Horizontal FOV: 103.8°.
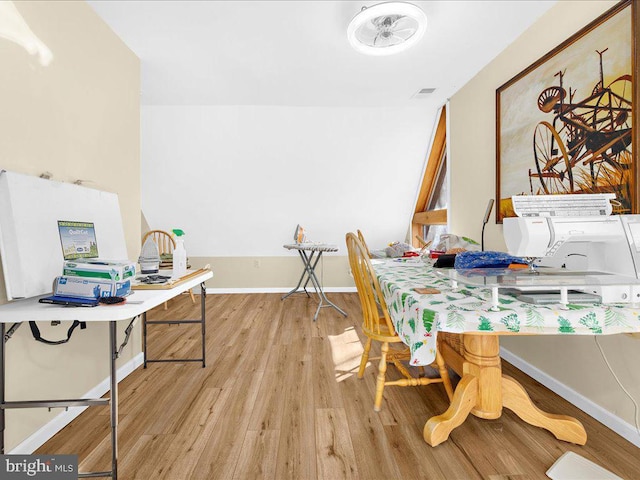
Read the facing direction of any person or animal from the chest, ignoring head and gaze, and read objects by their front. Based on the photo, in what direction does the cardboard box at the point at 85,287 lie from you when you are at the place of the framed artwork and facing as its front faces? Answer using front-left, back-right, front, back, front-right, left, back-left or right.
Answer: front

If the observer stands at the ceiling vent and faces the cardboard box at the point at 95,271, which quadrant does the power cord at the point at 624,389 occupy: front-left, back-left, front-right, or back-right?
front-left

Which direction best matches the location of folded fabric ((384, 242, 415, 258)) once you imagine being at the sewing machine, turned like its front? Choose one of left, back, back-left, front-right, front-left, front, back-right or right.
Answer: back-right

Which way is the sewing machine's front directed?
toward the camera

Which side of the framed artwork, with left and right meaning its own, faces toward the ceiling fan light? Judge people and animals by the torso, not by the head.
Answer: front

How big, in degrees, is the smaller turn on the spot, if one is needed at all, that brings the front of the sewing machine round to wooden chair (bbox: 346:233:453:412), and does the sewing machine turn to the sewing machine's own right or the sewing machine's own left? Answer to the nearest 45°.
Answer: approximately 90° to the sewing machine's own right

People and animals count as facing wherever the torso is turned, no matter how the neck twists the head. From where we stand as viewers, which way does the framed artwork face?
facing the viewer and to the left of the viewer
